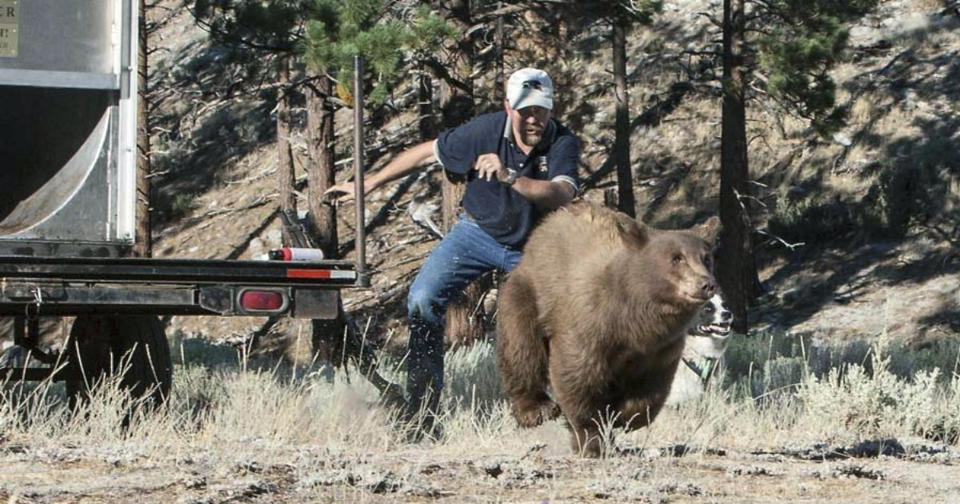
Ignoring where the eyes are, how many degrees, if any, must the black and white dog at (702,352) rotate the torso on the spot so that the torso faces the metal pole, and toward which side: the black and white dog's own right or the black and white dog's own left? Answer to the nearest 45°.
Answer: approximately 90° to the black and white dog's own right

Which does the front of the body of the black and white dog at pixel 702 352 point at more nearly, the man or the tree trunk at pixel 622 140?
the man

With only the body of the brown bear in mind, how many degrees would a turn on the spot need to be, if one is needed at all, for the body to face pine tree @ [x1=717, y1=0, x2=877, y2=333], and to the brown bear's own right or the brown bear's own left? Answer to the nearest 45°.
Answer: approximately 135° to the brown bear's own left

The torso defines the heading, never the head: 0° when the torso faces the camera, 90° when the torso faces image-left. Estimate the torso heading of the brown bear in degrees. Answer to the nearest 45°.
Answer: approximately 315°

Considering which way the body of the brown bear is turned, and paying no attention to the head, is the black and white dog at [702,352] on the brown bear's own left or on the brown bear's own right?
on the brown bear's own left

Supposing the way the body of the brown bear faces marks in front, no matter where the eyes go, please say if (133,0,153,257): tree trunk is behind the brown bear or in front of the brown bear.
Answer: behind

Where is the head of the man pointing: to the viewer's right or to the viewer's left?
to the viewer's right

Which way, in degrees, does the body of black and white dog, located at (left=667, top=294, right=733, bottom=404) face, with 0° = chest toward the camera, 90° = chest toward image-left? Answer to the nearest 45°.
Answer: approximately 315°

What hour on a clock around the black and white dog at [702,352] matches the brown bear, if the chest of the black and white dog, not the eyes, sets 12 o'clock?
The brown bear is roughly at 2 o'clock from the black and white dog.

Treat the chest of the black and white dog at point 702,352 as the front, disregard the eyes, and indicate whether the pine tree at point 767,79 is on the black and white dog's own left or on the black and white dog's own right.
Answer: on the black and white dog's own left

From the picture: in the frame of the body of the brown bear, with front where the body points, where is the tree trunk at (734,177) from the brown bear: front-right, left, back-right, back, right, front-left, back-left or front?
back-left
